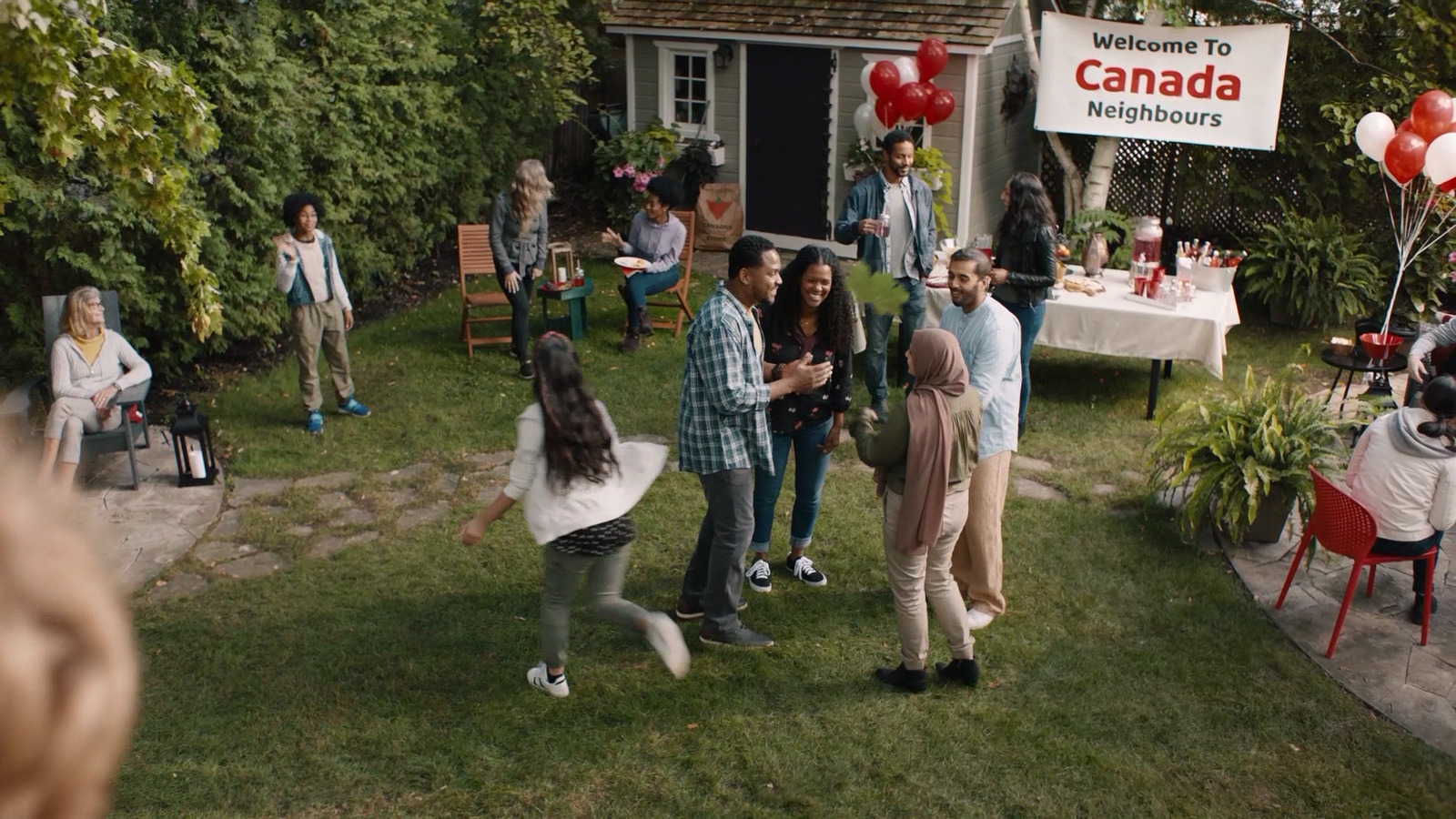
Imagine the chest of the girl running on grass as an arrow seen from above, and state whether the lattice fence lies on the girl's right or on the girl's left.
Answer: on the girl's right

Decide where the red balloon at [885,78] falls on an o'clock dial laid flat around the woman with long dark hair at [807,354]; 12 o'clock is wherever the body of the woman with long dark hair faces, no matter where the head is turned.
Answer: The red balloon is roughly at 6 o'clock from the woman with long dark hair.

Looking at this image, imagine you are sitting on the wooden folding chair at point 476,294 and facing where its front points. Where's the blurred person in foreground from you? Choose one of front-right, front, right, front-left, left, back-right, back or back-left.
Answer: front-right

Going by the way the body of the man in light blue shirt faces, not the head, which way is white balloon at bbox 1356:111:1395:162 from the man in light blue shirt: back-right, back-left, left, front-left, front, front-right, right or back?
back

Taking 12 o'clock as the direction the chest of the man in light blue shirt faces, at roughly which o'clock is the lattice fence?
The lattice fence is roughly at 5 o'clock from the man in light blue shirt.

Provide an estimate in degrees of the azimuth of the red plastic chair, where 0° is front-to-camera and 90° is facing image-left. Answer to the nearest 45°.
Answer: approximately 225°

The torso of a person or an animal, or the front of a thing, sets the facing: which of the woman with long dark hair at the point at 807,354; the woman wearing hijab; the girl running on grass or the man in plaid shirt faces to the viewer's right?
the man in plaid shirt

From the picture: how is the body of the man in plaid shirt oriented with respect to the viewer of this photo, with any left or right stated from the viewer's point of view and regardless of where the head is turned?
facing to the right of the viewer

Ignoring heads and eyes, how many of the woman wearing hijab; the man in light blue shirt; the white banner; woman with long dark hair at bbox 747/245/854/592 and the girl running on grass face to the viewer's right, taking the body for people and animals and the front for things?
0

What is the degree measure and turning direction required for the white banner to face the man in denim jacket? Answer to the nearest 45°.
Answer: approximately 45° to its right

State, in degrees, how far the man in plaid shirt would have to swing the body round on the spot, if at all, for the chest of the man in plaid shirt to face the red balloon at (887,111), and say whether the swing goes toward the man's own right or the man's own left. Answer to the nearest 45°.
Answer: approximately 90° to the man's own left

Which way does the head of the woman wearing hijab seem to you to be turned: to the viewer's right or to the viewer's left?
to the viewer's left

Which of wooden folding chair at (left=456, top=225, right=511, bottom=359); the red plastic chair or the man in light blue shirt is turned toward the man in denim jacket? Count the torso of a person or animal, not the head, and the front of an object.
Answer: the wooden folding chair

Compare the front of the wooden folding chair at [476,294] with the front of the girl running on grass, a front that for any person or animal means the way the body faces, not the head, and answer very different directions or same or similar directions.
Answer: very different directions

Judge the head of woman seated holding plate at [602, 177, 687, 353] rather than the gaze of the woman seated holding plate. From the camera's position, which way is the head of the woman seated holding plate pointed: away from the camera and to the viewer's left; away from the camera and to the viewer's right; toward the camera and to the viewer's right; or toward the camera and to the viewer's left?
toward the camera and to the viewer's left

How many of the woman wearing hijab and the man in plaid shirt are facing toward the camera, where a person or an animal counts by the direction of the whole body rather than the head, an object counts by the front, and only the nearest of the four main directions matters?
0

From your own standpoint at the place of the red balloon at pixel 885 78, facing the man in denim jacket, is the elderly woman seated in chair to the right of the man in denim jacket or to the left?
right

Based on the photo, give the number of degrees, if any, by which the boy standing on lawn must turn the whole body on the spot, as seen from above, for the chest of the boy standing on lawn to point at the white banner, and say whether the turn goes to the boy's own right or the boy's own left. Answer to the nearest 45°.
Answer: approximately 45° to the boy's own left

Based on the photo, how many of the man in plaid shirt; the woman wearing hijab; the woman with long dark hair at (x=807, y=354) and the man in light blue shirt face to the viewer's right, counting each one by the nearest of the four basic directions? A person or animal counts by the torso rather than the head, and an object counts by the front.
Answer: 1

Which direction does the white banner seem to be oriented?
toward the camera

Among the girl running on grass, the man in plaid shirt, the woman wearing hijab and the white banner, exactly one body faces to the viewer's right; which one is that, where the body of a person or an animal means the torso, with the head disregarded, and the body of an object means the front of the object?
the man in plaid shirt

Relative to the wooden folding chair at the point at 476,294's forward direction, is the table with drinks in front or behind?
in front
